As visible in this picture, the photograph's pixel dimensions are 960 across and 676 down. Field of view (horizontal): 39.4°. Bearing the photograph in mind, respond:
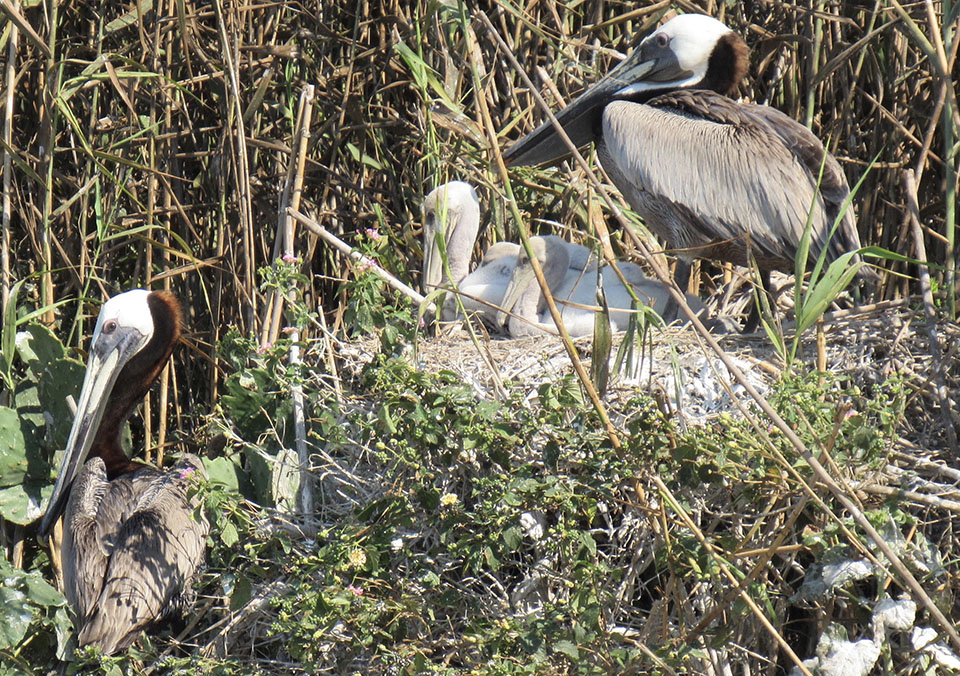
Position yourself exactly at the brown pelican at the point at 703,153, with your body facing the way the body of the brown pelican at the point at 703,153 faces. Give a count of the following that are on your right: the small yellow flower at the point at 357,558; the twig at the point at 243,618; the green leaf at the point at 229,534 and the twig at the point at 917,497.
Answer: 0

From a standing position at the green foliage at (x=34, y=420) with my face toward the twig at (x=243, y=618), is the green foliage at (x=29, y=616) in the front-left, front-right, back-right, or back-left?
front-right

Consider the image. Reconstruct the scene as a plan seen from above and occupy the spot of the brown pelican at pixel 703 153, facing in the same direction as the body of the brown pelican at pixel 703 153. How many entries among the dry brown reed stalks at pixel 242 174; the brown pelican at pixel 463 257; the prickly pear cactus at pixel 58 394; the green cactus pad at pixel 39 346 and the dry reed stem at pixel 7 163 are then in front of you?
5

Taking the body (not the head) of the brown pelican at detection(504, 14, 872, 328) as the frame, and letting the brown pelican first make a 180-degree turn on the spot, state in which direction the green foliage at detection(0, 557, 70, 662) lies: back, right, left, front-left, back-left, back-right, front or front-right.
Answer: back-right

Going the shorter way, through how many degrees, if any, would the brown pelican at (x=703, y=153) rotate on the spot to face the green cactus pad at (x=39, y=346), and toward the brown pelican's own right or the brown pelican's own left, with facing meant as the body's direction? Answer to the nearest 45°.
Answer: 0° — it already faces it

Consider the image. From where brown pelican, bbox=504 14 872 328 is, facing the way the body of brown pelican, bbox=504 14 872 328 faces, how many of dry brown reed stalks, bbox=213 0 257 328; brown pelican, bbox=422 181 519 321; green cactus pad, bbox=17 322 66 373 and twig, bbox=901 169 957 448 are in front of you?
3

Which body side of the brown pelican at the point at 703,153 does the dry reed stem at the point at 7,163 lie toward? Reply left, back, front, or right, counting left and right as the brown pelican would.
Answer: front

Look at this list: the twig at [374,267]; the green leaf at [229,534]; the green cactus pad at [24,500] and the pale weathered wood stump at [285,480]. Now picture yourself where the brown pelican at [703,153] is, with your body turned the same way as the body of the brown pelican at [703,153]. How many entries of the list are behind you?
0

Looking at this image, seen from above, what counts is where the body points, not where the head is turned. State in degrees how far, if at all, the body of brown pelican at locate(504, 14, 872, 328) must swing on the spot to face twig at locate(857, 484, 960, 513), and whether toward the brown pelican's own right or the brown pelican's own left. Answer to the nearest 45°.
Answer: approximately 90° to the brown pelican's own left

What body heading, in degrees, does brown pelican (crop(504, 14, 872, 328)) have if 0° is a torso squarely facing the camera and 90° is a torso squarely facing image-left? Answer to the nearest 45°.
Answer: approximately 90°

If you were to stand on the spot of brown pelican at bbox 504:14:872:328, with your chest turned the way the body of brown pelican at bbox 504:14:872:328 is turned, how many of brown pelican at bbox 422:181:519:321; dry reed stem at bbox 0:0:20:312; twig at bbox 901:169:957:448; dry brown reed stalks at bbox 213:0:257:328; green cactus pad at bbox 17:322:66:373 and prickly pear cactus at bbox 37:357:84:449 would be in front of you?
5

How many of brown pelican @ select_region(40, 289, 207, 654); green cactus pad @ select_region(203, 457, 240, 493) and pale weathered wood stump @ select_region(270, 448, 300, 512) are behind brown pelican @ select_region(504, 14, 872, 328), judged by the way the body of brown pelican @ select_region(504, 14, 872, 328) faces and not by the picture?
0

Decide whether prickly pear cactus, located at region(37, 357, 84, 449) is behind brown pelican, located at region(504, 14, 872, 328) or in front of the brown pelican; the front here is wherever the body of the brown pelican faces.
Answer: in front

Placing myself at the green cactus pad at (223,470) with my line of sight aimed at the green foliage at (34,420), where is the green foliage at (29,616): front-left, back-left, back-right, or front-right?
front-left

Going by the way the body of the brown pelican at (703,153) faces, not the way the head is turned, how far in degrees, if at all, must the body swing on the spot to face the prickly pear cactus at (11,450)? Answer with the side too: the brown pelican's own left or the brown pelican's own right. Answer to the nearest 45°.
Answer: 0° — it already faces it

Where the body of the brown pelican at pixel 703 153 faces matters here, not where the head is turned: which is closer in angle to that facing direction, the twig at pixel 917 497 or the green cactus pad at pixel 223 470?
the green cactus pad

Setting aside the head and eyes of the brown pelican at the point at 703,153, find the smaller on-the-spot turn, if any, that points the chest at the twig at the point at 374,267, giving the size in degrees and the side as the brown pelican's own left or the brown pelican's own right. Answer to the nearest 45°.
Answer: approximately 45° to the brown pelican's own left

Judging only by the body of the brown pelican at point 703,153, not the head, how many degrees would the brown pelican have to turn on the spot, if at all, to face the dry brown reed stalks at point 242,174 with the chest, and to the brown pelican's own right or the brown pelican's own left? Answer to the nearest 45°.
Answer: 0° — it already faces it

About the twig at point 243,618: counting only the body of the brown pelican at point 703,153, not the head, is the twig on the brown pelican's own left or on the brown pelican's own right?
on the brown pelican's own left

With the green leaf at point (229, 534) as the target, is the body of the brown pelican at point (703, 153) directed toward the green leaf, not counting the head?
no
